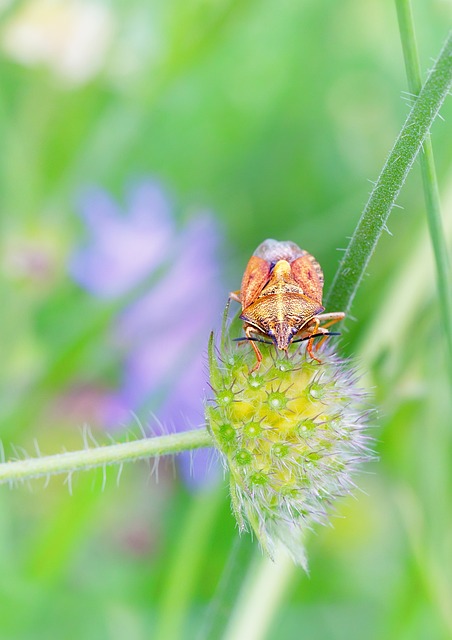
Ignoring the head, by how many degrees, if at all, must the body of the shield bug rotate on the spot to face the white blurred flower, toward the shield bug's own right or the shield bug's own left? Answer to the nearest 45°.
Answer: approximately 180°

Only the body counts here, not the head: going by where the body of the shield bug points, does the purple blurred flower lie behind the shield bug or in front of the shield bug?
behind

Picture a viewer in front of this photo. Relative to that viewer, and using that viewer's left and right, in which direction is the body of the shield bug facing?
facing the viewer
